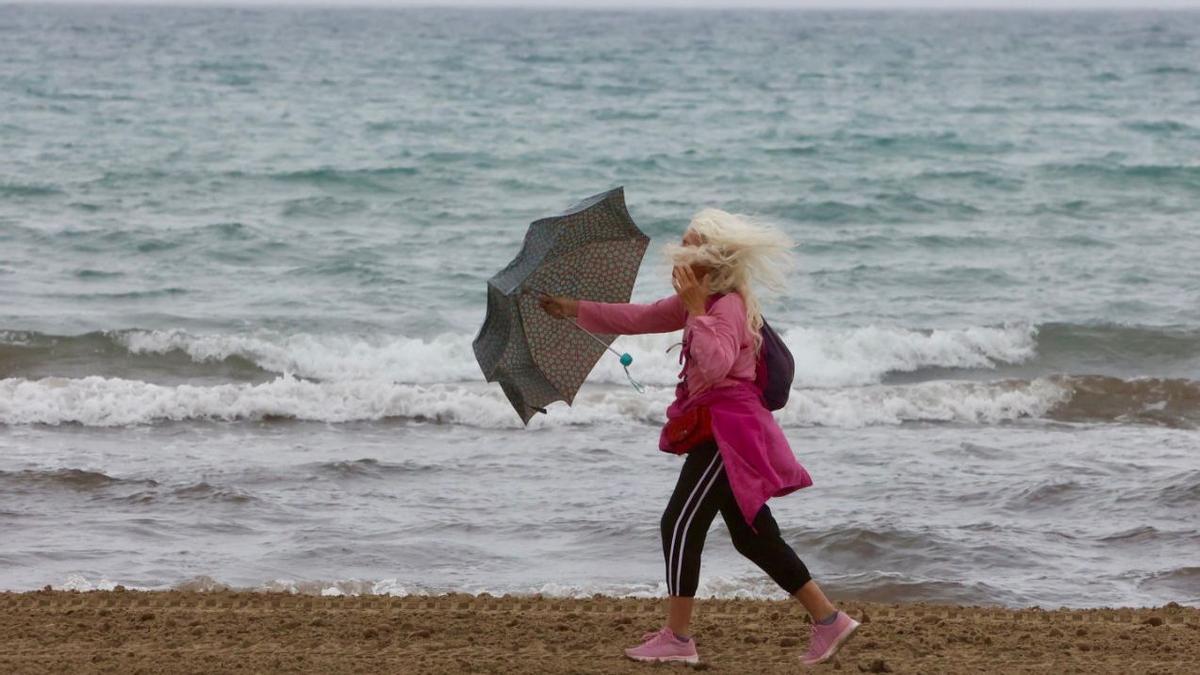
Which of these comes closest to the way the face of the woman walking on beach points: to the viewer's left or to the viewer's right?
to the viewer's left

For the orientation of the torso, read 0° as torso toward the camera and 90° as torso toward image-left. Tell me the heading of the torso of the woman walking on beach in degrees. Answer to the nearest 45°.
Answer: approximately 90°
